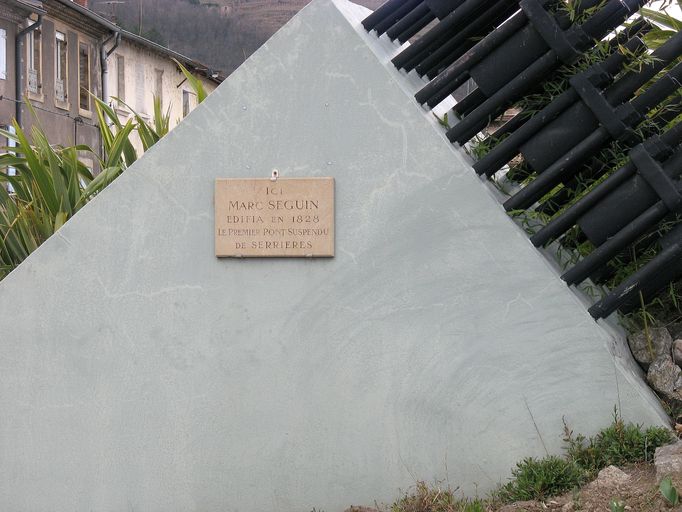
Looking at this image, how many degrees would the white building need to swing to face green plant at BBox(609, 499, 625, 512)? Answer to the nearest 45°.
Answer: approximately 45° to its right

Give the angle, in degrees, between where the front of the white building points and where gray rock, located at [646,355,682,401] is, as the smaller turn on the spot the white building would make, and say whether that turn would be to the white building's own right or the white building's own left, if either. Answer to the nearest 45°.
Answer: approximately 45° to the white building's own right

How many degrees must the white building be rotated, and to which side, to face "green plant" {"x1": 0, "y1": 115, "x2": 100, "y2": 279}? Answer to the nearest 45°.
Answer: approximately 45° to its right

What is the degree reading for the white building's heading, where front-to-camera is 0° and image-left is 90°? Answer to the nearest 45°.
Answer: approximately 315°

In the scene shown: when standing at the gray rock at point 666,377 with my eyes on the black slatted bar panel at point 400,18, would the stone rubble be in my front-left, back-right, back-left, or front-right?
back-left

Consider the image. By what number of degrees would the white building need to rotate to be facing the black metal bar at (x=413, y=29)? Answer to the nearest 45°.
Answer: approximately 45° to its right

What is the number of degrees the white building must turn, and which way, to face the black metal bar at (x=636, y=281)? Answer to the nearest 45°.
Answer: approximately 45° to its right
